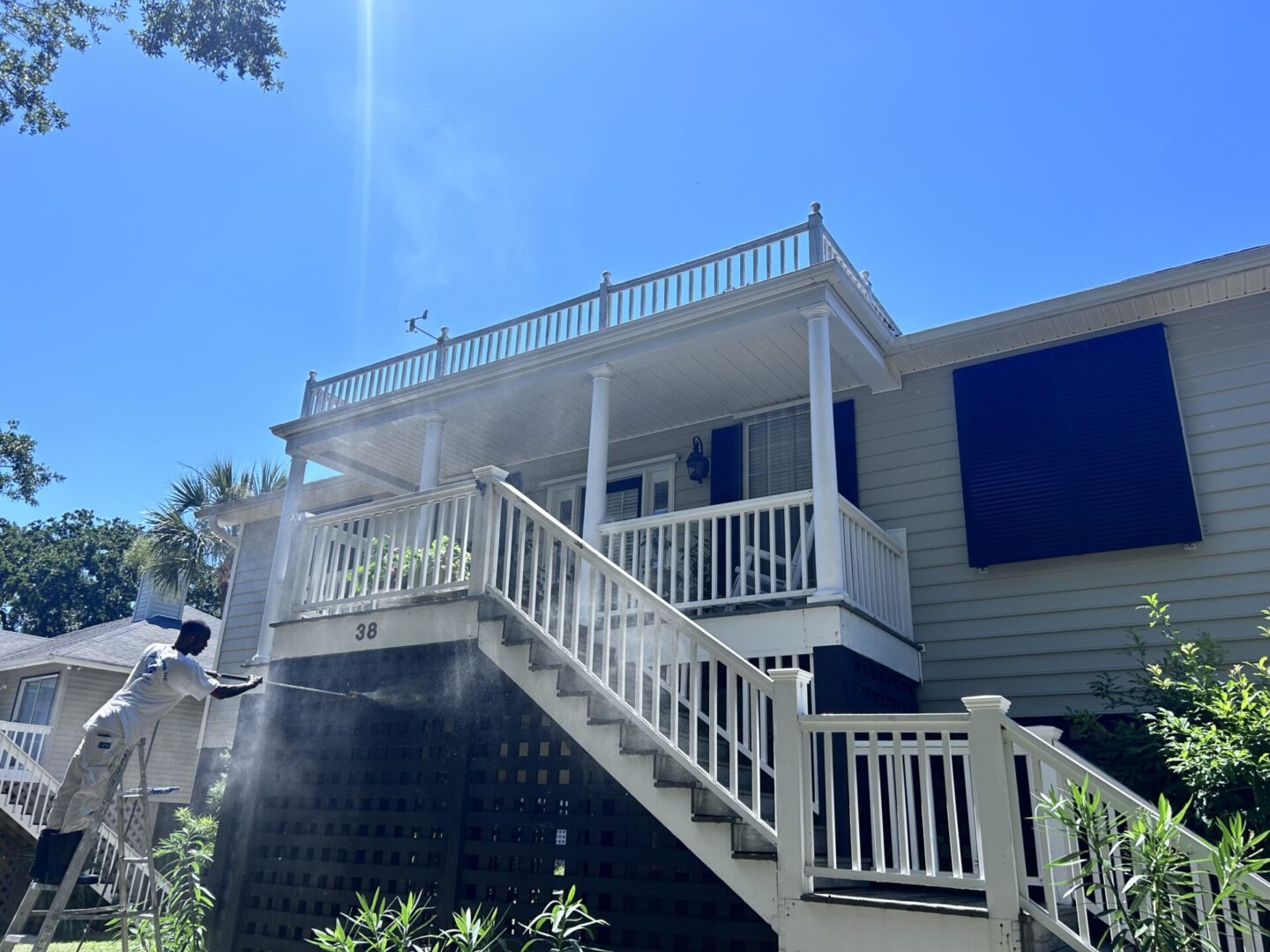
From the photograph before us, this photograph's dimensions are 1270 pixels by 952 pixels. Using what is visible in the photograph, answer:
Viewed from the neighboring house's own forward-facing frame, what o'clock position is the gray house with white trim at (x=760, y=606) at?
The gray house with white trim is roughly at 10 o'clock from the neighboring house.

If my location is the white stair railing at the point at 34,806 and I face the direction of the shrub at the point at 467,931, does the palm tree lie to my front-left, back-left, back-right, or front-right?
back-left

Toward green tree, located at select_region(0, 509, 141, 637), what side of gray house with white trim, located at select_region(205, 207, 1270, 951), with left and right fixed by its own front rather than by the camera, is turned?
right

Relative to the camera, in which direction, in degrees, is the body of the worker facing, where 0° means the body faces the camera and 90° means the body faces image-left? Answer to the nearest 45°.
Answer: approximately 225°

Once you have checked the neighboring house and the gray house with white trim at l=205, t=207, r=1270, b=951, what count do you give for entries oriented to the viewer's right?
0

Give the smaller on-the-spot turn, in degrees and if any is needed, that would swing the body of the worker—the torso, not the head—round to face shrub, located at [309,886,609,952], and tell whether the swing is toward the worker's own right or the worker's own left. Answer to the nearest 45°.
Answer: approximately 45° to the worker's own right

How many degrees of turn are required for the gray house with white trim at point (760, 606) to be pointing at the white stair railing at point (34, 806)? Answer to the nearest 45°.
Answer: approximately 90° to its right

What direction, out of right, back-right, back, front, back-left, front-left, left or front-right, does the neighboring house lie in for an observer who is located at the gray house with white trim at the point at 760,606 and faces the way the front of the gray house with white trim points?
right

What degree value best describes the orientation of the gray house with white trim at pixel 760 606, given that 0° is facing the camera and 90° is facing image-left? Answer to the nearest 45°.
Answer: approximately 45°

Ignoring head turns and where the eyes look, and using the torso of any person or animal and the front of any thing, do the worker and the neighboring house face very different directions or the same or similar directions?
very different directions

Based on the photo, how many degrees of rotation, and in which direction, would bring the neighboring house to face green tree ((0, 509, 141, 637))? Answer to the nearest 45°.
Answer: approximately 135° to its right
